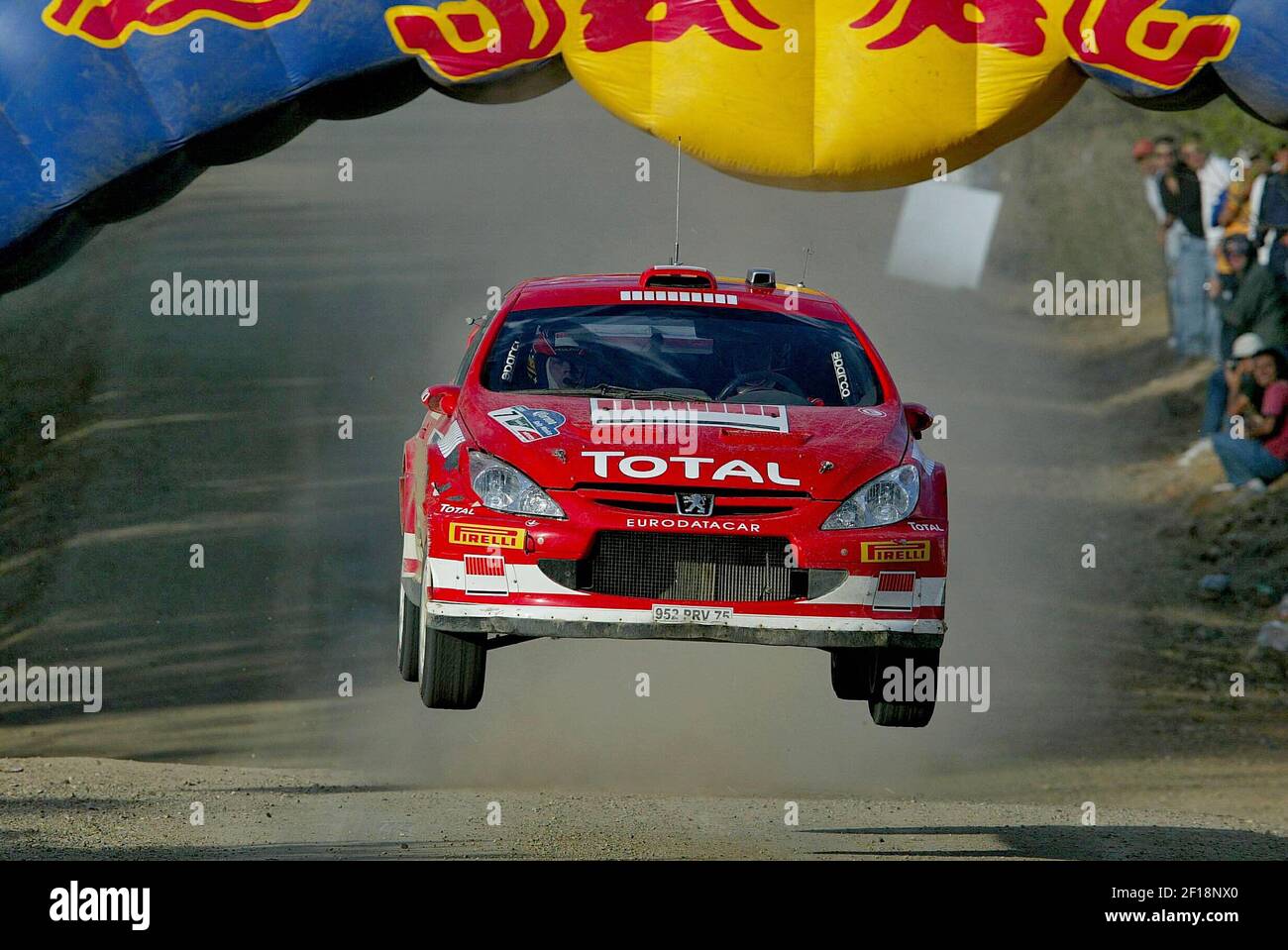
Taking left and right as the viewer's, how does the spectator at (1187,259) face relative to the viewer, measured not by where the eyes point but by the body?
facing the viewer and to the left of the viewer

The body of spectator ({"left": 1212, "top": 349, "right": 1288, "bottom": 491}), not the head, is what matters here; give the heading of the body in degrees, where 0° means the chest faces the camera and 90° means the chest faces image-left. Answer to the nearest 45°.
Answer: approximately 90°

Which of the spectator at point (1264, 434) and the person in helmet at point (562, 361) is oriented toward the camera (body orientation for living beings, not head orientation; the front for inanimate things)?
the person in helmet

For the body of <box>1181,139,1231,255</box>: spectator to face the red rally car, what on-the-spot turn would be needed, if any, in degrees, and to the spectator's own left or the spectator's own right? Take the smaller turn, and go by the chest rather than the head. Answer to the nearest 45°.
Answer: approximately 45° to the spectator's own left

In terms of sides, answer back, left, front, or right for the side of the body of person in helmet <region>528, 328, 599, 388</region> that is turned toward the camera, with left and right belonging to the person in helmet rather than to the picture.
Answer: front

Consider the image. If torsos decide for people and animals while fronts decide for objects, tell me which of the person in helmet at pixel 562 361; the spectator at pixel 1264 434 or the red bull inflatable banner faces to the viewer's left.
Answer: the spectator

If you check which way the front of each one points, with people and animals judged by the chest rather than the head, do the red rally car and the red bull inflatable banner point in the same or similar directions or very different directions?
same or similar directions

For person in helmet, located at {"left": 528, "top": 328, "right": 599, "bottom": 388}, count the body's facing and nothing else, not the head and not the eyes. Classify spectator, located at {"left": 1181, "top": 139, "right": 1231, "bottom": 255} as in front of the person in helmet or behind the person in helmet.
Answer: behind

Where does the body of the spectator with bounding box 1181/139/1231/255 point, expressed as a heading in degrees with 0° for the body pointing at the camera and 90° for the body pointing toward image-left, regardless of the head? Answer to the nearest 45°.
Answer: approximately 45°

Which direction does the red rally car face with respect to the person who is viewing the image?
facing the viewer

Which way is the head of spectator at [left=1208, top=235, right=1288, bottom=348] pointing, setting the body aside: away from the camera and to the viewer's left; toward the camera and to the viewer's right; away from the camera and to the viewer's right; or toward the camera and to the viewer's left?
toward the camera and to the viewer's left
